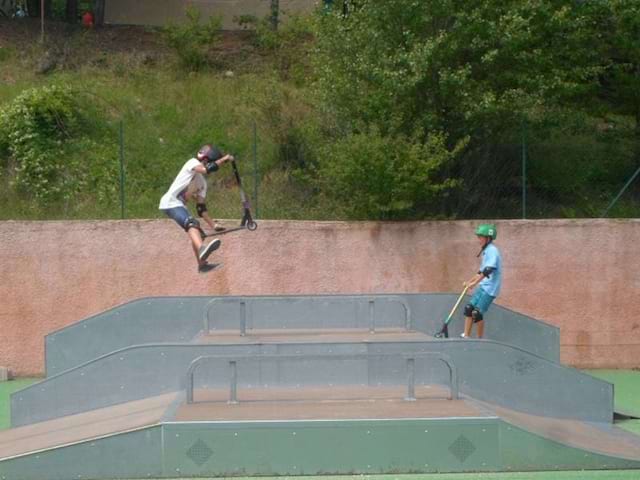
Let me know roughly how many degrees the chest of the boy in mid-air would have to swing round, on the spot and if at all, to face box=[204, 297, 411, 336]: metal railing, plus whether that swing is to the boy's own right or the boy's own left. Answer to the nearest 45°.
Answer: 0° — they already face it

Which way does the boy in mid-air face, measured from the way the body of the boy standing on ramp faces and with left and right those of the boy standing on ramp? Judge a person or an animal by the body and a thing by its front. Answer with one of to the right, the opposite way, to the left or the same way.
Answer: the opposite way

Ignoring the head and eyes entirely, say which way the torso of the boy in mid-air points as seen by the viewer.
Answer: to the viewer's right

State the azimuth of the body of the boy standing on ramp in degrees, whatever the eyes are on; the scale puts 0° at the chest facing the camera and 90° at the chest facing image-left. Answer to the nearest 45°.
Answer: approximately 90°

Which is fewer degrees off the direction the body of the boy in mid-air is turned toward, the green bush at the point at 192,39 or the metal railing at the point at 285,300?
the metal railing

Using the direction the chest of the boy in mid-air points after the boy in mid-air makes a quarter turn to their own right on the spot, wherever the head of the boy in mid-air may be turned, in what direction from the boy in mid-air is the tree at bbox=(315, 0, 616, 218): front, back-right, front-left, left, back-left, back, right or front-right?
back-left

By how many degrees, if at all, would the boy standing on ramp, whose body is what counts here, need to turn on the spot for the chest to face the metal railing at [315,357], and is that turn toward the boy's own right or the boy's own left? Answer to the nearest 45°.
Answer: approximately 90° to the boy's own left

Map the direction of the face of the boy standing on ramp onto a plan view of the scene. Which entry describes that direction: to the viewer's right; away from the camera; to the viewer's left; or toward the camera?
to the viewer's left

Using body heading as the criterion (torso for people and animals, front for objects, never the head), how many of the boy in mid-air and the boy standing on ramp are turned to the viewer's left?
1

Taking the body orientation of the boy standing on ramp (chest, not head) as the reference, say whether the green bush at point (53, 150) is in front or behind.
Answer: in front

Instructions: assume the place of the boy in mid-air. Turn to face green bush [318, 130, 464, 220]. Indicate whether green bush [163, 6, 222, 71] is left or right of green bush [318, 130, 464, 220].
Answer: left

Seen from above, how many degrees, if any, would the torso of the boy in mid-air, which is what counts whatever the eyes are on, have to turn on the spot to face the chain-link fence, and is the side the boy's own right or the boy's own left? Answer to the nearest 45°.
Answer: approximately 45° to the boy's own left
